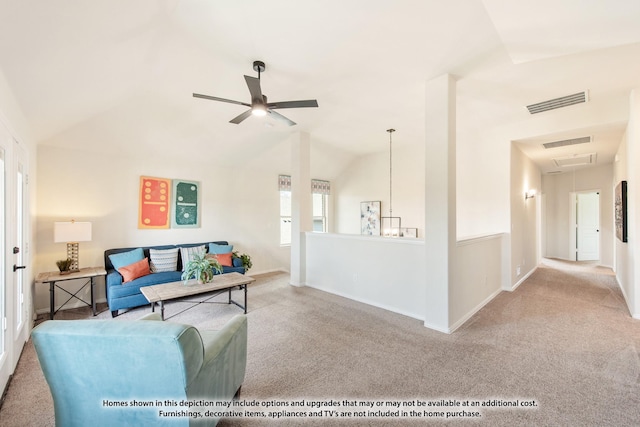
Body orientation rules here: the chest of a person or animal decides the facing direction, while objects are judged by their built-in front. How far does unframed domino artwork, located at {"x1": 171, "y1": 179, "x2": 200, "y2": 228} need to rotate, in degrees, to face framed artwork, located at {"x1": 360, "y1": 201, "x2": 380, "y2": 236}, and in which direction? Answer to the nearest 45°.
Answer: approximately 90° to its left

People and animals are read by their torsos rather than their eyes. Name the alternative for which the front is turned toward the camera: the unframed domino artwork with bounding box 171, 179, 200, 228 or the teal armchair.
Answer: the unframed domino artwork

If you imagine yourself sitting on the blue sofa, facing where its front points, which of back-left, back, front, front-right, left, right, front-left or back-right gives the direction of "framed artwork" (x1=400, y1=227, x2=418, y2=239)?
front-left

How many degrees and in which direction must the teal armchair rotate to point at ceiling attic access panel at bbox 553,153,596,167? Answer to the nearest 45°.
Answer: approximately 45° to its right

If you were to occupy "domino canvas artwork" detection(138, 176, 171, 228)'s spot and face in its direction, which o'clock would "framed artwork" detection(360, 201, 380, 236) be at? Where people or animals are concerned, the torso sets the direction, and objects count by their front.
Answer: "framed artwork" detection(360, 201, 380, 236) is roughly at 9 o'clock from "domino canvas artwork" detection(138, 176, 171, 228).

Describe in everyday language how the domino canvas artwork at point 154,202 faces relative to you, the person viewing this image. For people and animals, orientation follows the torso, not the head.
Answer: facing the viewer

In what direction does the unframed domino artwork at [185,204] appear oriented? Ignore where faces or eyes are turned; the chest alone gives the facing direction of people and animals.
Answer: toward the camera

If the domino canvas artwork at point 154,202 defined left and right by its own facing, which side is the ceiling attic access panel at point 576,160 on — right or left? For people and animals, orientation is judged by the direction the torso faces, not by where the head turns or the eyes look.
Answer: on its left

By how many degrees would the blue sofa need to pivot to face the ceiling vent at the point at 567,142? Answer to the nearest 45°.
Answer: approximately 45° to its left

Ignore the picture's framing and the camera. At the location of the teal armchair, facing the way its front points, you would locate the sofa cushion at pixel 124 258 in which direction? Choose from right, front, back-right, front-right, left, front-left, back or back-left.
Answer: front-left

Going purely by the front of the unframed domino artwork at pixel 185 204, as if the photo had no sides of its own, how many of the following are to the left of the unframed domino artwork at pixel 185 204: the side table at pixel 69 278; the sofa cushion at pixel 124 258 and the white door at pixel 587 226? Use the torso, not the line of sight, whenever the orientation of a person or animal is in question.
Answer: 1

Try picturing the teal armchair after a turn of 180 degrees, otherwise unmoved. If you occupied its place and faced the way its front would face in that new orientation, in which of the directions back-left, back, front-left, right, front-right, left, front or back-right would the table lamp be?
back-right

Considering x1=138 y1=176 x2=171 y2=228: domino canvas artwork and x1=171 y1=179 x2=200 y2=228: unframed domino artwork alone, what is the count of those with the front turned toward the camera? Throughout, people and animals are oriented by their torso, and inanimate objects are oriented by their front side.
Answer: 2

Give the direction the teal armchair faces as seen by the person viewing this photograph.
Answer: facing away from the viewer and to the right of the viewer

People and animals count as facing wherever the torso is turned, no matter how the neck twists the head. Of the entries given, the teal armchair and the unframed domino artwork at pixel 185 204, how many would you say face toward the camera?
1

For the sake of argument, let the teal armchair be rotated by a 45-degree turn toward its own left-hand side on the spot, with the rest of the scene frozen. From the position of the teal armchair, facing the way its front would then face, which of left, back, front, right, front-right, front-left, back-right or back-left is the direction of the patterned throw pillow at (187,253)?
front

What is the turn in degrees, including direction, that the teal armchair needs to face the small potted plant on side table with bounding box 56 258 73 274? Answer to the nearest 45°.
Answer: approximately 45° to its left
